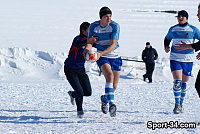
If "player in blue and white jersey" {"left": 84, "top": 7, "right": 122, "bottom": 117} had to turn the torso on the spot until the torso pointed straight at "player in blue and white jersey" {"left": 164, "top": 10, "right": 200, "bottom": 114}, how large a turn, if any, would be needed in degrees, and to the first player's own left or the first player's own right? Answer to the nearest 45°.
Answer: approximately 135° to the first player's own left

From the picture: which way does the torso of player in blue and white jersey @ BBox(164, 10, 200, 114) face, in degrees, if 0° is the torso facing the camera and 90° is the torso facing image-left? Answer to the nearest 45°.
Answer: approximately 0°

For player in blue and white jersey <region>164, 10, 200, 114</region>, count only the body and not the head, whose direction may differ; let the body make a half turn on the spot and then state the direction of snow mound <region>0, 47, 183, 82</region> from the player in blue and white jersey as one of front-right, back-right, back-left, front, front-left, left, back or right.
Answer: front-left

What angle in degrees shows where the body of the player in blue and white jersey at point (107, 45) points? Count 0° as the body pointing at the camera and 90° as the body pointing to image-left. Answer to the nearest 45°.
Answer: approximately 0°

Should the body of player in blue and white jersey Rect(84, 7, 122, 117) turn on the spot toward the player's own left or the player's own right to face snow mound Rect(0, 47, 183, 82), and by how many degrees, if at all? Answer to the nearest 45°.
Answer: approximately 180°

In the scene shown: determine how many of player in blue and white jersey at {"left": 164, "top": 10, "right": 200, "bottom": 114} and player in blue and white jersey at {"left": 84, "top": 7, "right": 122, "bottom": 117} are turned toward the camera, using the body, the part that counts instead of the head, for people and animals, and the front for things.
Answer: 2

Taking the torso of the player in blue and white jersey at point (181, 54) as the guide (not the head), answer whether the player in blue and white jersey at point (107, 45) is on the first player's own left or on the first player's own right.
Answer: on the first player's own right
